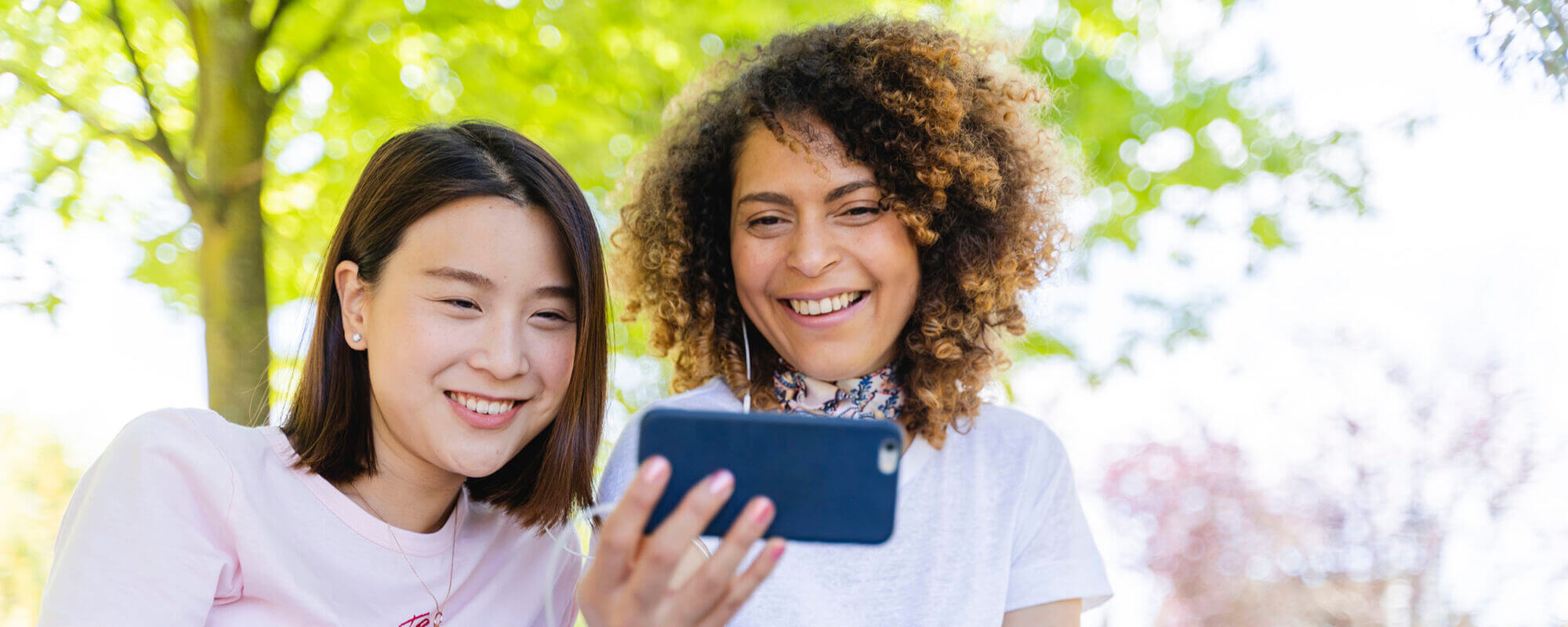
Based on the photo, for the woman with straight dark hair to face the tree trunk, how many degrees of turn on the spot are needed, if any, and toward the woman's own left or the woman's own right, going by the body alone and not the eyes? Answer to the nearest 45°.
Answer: approximately 135° to the woman's own left

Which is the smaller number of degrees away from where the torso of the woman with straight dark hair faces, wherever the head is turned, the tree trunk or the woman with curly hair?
the woman with curly hair

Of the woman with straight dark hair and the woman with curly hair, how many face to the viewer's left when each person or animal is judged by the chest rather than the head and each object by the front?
0

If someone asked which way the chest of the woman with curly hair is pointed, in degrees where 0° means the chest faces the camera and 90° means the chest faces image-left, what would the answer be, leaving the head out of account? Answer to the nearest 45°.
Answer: approximately 0°

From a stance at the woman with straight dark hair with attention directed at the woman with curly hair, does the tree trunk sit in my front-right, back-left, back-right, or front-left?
back-left

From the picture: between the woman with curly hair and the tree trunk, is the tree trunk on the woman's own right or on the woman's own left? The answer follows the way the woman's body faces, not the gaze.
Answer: on the woman's own right

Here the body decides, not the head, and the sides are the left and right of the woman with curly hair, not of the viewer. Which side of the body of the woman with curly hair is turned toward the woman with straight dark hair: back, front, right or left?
right

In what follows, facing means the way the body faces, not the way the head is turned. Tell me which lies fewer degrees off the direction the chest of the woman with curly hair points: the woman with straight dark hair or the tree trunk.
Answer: the woman with straight dark hair

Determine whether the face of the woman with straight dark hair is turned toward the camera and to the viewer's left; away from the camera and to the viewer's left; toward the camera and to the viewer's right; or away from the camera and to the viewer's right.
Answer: toward the camera and to the viewer's right

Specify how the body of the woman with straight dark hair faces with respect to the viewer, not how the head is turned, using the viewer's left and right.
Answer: facing the viewer and to the right of the viewer
